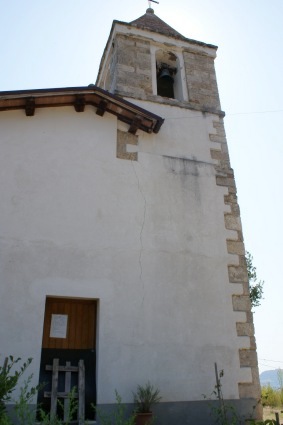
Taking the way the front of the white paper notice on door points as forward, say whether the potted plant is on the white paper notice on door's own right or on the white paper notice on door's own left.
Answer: on the white paper notice on door's own left

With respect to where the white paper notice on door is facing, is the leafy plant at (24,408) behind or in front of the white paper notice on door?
in front

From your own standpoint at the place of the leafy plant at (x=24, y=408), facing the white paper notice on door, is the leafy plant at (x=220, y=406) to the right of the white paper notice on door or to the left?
right

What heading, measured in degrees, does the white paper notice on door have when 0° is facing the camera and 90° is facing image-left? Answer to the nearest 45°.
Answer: approximately 0°

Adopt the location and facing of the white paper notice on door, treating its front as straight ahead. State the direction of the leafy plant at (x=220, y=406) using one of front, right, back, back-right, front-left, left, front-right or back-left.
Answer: left
